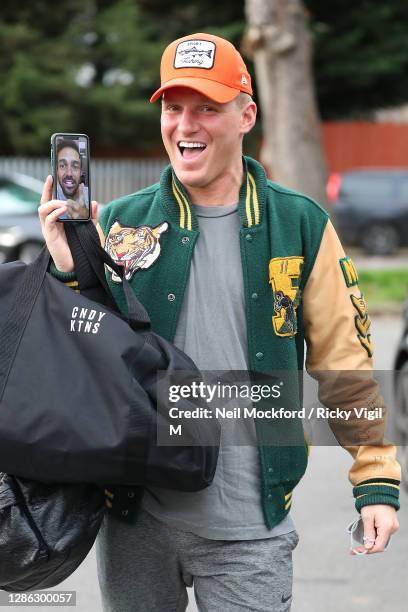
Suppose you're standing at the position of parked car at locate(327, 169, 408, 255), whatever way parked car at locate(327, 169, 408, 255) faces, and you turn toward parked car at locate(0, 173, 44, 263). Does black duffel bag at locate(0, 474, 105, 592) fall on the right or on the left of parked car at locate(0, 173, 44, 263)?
left

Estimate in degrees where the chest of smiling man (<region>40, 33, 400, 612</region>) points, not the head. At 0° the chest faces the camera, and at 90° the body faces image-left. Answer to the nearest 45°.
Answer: approximately 0°

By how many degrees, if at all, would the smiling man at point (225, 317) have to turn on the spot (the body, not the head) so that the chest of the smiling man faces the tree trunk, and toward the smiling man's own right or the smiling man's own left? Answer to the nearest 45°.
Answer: approximately 180°

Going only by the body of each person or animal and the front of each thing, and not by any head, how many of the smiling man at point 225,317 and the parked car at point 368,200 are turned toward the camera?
1
